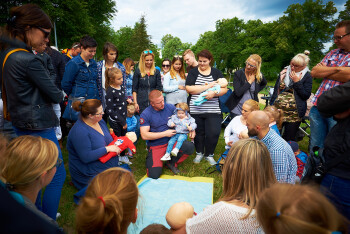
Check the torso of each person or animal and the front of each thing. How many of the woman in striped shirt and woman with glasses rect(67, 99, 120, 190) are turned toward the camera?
1

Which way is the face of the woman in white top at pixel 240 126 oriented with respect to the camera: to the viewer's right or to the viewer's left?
to the viewer's left

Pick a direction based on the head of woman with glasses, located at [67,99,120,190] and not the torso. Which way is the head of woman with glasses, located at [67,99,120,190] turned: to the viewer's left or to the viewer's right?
to the viewer's right

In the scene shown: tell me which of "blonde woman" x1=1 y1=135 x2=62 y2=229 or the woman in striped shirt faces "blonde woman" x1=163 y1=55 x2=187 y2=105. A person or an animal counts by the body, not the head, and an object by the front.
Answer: "blonde woman" x1=1 y1=135 x2=62 y2=229

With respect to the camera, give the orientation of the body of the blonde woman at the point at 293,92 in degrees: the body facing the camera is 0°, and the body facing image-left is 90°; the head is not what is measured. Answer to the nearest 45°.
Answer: approximately 45°

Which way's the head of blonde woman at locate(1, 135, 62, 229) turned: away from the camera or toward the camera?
away from the camera

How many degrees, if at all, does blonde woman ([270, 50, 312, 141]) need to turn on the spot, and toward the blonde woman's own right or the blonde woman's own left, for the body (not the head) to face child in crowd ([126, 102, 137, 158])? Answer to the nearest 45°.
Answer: approximately 45° to the blonde woman's own right

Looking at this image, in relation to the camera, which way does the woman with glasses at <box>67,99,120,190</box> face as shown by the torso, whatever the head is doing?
to the viewer's right
